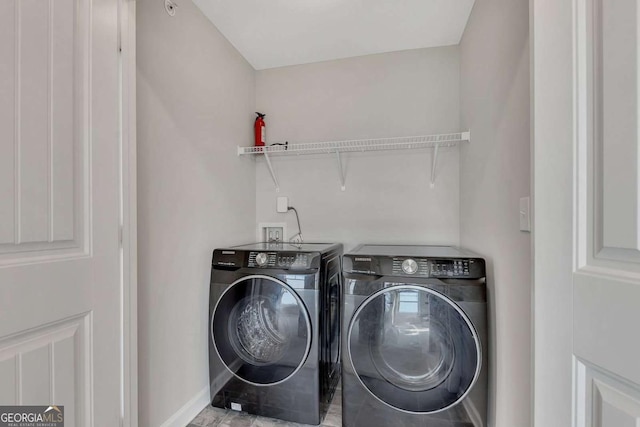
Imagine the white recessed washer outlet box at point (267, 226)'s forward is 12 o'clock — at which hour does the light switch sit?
The light switch is roughly at 11 o'clock from the white recessed washer outlet box.

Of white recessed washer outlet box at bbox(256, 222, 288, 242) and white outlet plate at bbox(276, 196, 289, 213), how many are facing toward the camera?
2

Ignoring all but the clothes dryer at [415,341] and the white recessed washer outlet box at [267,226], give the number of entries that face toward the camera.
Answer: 2

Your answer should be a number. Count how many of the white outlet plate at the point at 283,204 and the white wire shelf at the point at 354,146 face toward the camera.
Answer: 2

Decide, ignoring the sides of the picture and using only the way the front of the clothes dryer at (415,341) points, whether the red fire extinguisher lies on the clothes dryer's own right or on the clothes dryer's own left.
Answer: on the clothes dryer's own right

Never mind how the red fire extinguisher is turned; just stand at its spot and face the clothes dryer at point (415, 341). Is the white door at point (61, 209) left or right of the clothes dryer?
right

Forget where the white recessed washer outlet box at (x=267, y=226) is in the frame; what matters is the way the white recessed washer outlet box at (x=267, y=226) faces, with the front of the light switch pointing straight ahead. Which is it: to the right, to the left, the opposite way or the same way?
to the left

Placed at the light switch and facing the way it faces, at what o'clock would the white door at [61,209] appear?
The white door is roughly at 12 o'clock from the light switch.

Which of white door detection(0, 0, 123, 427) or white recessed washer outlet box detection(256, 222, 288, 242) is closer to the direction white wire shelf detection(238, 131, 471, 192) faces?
the white door

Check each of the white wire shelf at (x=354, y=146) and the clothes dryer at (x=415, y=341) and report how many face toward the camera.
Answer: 2

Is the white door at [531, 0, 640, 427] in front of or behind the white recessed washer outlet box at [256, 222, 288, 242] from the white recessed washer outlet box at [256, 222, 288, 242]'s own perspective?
in front
